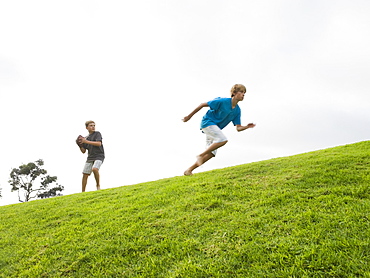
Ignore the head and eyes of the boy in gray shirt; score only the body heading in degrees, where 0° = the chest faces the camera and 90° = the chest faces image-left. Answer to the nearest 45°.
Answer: approximately 45°

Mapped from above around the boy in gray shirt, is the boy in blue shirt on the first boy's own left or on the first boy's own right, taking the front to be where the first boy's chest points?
on the first boy's own left
